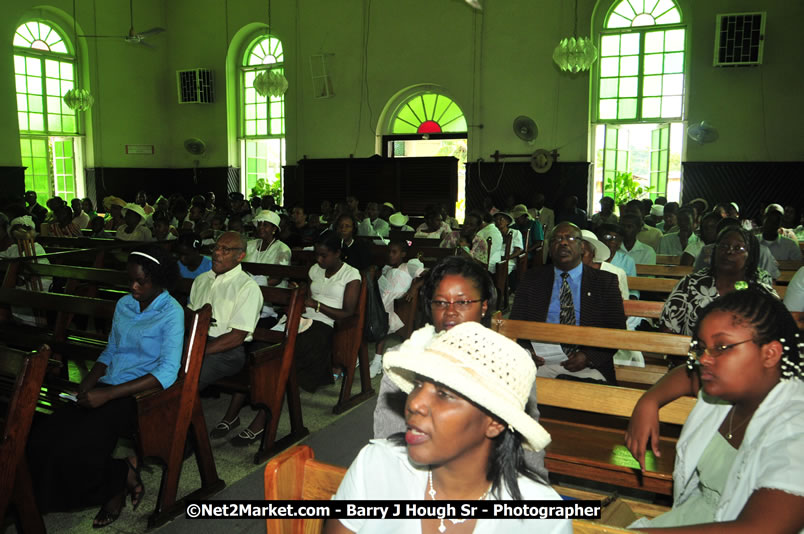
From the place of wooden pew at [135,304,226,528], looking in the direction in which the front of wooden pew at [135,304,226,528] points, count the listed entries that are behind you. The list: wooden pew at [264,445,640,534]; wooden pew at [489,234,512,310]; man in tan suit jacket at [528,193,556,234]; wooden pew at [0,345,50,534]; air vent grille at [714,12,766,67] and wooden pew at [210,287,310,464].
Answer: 4

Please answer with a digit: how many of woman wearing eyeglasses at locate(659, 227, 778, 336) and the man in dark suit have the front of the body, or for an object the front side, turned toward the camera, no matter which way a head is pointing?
2

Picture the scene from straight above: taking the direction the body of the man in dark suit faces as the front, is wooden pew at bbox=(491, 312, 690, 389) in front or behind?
in front

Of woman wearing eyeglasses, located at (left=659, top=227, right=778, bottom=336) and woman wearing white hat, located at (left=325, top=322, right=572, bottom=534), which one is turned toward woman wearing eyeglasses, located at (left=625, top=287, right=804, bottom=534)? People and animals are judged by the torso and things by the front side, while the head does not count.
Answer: woman wearing eyeglasses, located at (left=659, top=227, right=778, bottom=336)

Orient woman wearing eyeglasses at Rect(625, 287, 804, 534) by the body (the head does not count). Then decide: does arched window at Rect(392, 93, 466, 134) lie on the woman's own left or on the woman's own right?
on the woman's own right

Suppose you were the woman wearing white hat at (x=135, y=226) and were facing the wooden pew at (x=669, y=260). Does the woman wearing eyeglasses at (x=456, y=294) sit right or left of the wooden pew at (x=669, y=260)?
right

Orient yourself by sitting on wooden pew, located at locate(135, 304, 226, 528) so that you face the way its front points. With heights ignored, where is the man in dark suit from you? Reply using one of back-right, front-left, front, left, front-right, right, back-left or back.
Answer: back-left

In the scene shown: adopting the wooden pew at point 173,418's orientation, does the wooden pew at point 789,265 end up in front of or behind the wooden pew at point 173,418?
behind

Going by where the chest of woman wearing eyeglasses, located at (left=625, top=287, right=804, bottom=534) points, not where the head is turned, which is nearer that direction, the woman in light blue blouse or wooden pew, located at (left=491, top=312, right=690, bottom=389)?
the woman in light blue blouse

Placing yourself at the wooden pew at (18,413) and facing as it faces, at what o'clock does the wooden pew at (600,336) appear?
the wooden pew at (600,336) is roughly at 8 o'clock from the wooden pew at (18,413).
